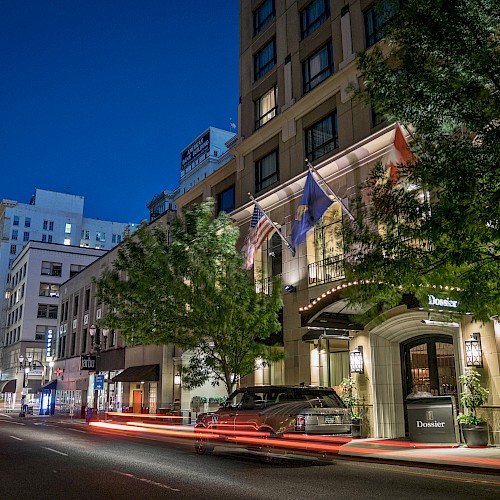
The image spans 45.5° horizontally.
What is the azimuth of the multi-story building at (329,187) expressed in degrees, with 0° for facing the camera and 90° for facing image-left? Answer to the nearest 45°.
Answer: approximately 45°

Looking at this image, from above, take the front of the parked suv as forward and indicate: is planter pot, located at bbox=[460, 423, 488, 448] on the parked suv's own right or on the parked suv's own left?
on the parked suv's own right

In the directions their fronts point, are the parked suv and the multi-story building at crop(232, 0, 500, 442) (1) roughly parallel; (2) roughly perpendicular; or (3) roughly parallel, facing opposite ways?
roughly perpendicular

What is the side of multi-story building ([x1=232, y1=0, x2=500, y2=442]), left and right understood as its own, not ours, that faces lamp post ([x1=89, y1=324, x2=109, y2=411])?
right

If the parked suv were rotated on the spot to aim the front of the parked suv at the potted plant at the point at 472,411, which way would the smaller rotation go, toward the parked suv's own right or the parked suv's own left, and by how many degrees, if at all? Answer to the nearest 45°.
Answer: approximately 135° to the parked suv's own right

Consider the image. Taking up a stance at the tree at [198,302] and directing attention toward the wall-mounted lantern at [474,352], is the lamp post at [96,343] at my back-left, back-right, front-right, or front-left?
back-left

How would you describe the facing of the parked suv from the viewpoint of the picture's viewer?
facing away from the viewer and to the left of the viewer
